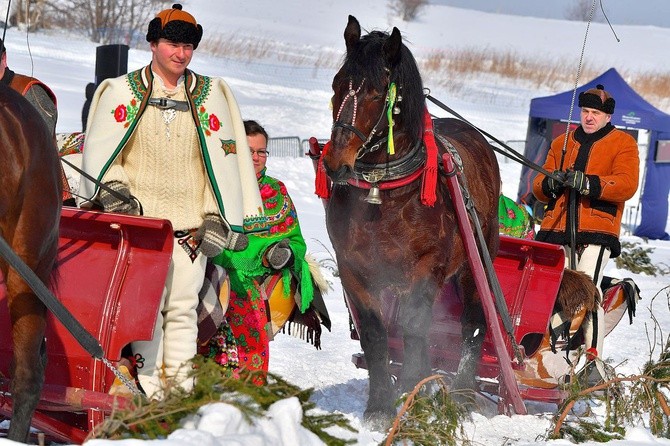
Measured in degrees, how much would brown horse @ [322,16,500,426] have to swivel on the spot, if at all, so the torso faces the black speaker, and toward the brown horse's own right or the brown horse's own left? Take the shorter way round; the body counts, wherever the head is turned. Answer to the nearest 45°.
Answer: approximately 90° to the brown horse's own right

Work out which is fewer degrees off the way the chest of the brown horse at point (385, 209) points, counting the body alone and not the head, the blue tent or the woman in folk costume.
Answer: the woman in folk costume

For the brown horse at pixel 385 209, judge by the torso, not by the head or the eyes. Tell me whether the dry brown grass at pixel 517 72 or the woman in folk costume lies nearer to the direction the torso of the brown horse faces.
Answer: the woman in folk costume

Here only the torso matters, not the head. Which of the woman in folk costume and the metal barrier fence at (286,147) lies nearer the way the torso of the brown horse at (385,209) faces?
the woman in folk costume

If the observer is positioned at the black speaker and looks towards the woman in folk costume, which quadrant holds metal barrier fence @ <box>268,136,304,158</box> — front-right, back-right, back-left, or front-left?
back-left

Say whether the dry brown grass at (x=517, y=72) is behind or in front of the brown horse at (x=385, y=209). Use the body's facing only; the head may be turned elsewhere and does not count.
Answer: behind

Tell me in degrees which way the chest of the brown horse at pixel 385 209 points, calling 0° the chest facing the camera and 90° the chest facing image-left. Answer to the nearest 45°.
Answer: approximately 45°

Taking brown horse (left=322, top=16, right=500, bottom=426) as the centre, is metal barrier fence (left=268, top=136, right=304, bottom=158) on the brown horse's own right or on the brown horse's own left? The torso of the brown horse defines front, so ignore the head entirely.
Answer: on the brown horse's own right

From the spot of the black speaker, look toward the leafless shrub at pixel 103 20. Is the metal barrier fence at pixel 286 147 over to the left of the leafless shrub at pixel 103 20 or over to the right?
right

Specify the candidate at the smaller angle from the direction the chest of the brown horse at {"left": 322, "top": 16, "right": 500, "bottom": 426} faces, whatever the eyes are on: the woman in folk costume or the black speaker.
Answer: the woman in folk costume

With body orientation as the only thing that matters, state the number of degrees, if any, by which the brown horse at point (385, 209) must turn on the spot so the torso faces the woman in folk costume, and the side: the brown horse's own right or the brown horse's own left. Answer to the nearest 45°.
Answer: approximately 45° to the brown horse's own right

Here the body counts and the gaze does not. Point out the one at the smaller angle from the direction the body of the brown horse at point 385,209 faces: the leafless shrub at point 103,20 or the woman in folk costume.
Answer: the woman in folk costume
